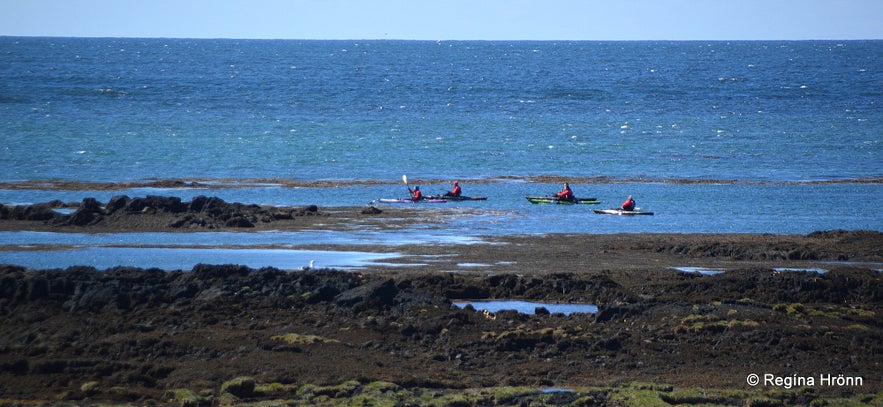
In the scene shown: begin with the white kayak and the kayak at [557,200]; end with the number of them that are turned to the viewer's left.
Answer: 2

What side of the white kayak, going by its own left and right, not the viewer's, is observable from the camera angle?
left

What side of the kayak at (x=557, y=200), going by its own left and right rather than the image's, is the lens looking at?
left

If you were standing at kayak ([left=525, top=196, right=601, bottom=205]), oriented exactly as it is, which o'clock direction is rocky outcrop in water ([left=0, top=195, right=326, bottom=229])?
The rocky outcrop in water is roughly at 11 o'clock from the kayak.

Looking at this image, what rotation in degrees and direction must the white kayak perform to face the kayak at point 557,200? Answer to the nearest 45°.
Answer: approximately 45° to its right
